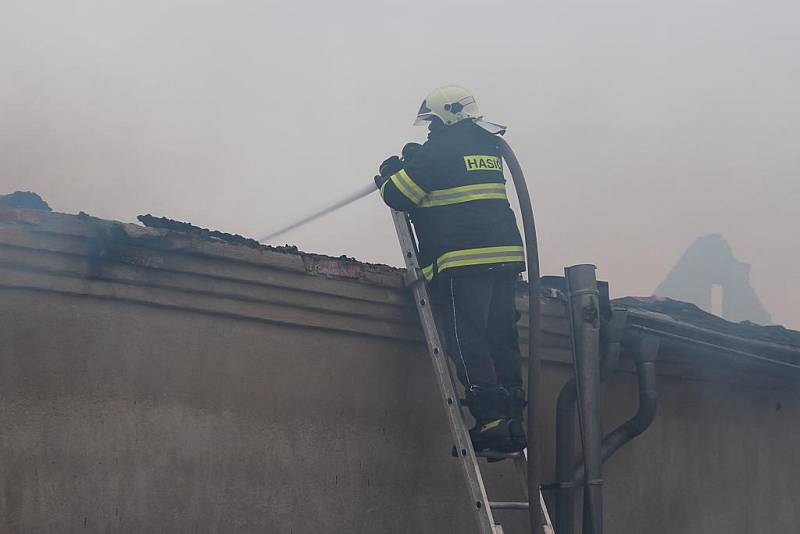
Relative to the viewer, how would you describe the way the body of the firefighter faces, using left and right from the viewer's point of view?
facing away from the viewer and to the left of the viewer

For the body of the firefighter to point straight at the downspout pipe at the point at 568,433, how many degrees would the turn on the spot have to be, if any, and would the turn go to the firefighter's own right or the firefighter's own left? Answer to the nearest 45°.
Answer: approximately 90° to the firefighter's own right

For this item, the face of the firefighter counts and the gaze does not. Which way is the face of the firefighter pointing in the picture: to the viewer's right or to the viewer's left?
to the viewer's left

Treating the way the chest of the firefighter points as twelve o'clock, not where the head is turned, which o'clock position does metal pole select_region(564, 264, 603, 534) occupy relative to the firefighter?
The metal pole is roughly at 3 o'clock from the firefighter.
